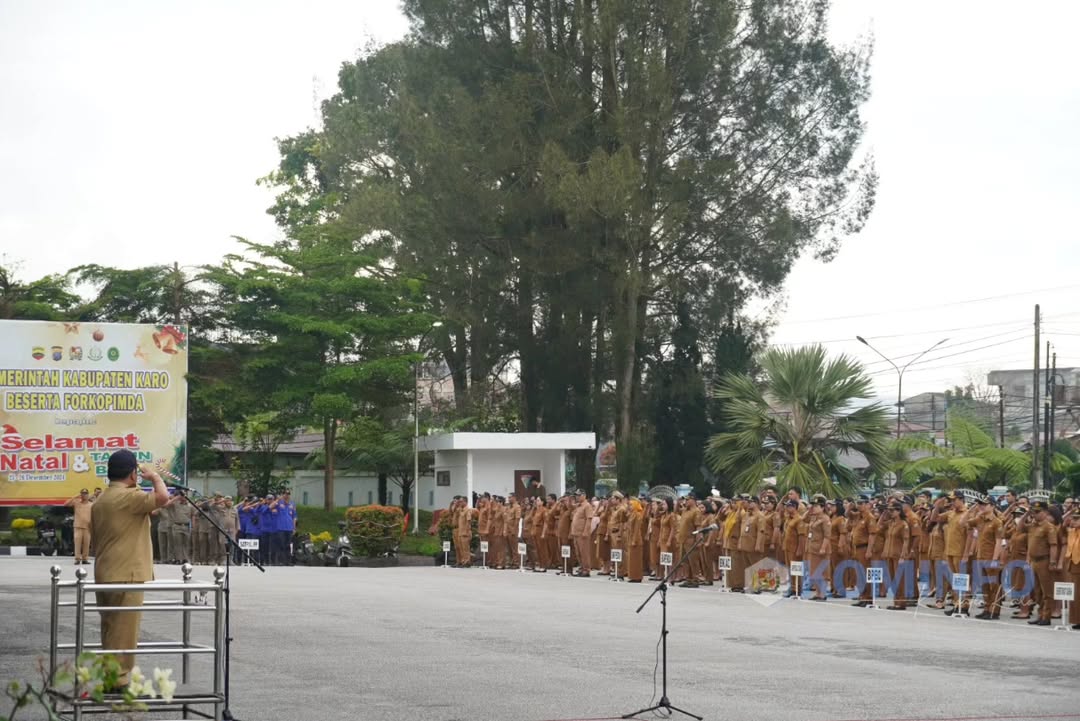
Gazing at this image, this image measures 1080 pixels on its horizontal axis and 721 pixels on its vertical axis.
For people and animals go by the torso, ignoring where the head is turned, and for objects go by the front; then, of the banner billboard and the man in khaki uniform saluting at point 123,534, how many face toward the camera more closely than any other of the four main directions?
1

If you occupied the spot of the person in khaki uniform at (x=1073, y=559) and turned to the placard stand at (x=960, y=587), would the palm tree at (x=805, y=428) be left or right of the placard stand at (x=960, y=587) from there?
right

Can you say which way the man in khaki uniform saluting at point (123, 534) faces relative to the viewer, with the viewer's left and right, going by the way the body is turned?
facing away from the viewer and to the right of the viewer

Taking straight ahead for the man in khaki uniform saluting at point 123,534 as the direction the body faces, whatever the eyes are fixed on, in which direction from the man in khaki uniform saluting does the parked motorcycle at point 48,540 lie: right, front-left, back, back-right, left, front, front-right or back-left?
front-left
